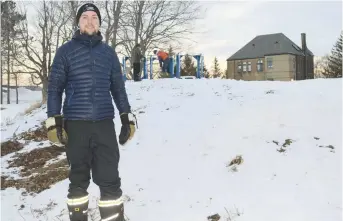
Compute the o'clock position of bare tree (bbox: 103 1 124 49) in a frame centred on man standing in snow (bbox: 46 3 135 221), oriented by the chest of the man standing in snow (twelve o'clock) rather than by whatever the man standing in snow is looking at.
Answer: The bare tree is roughly at 6 o'clock from the man standing in snow.

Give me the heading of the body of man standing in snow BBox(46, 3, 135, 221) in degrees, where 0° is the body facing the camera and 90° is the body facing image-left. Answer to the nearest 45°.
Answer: approximately 0°
